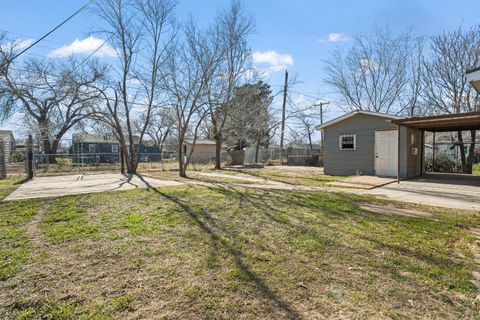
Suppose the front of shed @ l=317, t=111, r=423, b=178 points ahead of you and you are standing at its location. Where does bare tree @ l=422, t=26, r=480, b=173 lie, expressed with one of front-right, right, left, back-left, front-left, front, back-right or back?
back-left

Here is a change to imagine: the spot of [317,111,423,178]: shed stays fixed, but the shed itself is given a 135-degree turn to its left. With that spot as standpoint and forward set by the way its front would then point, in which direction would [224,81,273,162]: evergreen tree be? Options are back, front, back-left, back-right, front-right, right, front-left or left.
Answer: left

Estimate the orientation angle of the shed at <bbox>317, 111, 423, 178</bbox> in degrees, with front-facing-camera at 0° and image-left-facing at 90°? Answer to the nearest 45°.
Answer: approximately 0°

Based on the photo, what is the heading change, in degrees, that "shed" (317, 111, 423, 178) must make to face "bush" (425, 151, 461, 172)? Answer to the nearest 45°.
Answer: approximately 135° to its left
